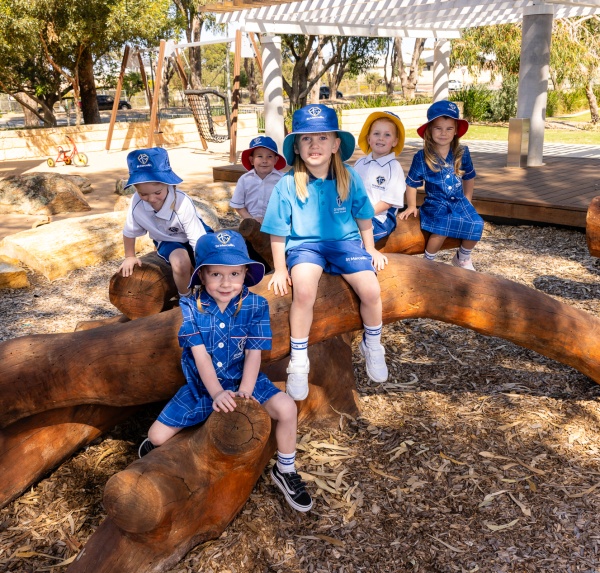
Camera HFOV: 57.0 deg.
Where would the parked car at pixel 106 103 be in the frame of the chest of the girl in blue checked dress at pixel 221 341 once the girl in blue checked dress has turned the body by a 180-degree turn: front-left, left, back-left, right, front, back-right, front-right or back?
front

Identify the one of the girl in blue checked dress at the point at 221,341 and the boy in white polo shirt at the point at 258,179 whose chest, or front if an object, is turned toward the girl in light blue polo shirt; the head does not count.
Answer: the boy in white polo shirt

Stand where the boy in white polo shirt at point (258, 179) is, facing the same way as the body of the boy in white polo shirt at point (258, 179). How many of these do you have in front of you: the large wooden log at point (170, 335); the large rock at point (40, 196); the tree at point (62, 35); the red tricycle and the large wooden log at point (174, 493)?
2

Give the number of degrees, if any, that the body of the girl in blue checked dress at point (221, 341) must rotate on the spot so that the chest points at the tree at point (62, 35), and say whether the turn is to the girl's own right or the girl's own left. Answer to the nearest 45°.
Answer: approximately 180°

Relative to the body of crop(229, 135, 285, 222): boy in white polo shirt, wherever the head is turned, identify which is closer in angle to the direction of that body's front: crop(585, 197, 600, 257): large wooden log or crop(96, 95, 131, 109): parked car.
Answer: the large wooden log

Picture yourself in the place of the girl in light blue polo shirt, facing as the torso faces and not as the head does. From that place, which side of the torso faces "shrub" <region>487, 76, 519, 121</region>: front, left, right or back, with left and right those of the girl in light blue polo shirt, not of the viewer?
back

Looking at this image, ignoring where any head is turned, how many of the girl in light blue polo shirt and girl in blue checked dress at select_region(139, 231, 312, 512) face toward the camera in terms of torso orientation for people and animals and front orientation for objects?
2

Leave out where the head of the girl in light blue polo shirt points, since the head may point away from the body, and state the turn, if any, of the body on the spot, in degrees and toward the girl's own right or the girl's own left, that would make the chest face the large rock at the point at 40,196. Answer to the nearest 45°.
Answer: approximately 135° to the girl's own right
